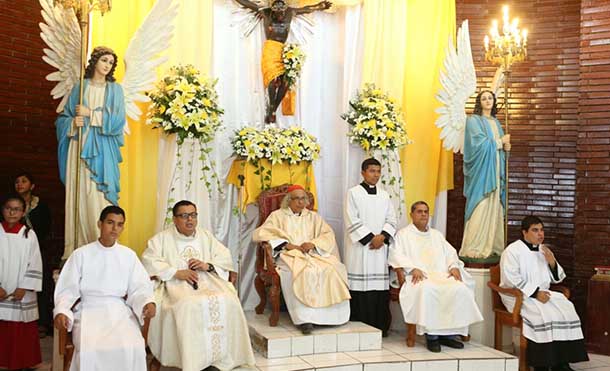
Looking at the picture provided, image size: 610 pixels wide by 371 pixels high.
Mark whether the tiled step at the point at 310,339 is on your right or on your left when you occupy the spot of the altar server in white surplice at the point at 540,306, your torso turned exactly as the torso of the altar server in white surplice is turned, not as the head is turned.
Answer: on your right

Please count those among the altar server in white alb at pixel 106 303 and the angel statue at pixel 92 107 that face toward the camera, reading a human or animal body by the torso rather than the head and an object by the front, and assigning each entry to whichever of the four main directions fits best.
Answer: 2

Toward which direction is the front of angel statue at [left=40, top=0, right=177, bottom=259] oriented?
toward the camera

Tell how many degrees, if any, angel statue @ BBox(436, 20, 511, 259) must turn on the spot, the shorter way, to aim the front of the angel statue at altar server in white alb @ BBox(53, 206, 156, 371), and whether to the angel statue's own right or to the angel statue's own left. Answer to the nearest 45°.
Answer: approximately 90° to the angel statue's own right

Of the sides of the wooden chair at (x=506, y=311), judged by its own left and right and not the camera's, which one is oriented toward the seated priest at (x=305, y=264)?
right

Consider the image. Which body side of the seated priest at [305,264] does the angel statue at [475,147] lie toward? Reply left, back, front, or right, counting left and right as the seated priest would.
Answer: left

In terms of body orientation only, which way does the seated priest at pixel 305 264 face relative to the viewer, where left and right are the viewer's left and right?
facing the viewer and to the right of the viewer

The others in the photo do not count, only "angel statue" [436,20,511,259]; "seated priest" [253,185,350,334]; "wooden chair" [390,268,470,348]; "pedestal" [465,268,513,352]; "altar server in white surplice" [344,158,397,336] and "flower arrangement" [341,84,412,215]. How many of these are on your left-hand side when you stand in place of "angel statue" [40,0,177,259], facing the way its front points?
6

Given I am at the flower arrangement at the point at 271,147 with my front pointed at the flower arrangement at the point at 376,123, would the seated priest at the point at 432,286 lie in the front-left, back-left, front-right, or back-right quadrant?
front-right

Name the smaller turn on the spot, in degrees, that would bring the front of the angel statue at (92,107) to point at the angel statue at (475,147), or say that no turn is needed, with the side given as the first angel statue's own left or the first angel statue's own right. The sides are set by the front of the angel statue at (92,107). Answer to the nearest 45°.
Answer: approximately 90° to the first angel statue's own left

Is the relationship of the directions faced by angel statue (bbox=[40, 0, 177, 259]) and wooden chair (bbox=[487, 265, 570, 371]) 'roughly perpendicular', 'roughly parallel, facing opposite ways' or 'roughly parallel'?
roughly parallel

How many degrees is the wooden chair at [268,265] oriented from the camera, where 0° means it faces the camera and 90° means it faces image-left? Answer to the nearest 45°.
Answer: approximately 315°

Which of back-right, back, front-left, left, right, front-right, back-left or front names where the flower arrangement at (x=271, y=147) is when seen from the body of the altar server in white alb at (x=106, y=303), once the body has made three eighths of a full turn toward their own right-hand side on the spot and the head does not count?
right
